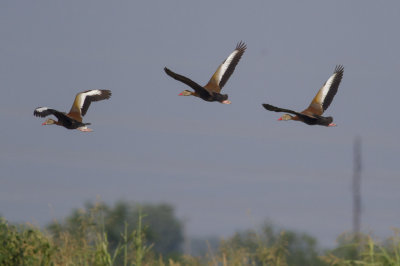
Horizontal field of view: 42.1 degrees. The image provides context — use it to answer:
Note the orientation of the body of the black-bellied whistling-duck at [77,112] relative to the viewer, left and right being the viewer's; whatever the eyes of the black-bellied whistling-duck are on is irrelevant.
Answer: facing away from the viewer and to the left of the viewer

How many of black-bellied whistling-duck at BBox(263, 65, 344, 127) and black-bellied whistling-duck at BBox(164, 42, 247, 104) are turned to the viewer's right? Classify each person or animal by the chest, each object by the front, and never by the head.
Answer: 0

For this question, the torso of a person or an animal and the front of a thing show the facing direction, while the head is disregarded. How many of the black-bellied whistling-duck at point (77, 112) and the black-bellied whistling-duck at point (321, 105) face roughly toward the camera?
0

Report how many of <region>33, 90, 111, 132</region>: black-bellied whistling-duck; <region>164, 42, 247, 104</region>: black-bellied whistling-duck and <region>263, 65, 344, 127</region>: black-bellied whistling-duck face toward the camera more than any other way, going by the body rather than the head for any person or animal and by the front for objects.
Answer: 0

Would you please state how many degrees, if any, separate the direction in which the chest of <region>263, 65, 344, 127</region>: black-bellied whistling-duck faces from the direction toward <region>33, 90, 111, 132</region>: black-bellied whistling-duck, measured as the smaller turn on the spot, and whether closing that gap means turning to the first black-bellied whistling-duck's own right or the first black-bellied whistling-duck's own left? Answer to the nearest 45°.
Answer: approximately 45° to the first black-bellied whistling-duck's own left

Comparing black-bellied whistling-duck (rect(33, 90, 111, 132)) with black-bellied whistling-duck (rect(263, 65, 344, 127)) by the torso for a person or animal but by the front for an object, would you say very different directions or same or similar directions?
same or similar directions

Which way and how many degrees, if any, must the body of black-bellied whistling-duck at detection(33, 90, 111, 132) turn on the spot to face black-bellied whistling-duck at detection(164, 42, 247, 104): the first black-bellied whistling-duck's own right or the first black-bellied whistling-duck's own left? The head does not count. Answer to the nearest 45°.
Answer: approximately 135° to the first black-bellied whistling-duck's own right

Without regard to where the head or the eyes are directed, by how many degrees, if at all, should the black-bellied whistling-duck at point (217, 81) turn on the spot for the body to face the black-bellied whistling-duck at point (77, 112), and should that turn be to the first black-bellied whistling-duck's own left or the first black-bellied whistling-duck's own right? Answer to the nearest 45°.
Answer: approximately 45° to the first black-bellied whistling-duck's own left

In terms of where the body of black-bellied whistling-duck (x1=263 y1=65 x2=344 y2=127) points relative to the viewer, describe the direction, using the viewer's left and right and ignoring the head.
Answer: facing away from the viewer and to the left of the viewer

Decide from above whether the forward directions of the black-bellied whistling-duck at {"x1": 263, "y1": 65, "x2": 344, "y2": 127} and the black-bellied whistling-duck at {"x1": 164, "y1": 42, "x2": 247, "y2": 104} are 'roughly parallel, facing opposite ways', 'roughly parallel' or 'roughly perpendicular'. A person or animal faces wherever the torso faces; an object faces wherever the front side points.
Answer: roughly parallel

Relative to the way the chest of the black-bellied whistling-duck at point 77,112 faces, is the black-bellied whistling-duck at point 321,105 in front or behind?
behind

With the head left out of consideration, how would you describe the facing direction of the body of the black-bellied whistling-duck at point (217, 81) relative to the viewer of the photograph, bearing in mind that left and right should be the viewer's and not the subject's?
facing away from the viewer and to the left of the viewer

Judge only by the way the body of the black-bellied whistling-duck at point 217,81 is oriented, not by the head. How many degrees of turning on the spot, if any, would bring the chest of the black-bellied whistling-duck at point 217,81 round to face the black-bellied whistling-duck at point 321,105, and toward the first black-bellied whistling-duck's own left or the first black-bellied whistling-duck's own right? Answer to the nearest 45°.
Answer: approximately 135° to the first black-bellied whistling-duck's own right

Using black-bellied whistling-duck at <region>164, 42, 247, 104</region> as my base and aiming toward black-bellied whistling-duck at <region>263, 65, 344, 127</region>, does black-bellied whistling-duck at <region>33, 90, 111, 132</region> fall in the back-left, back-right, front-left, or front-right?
back-right
